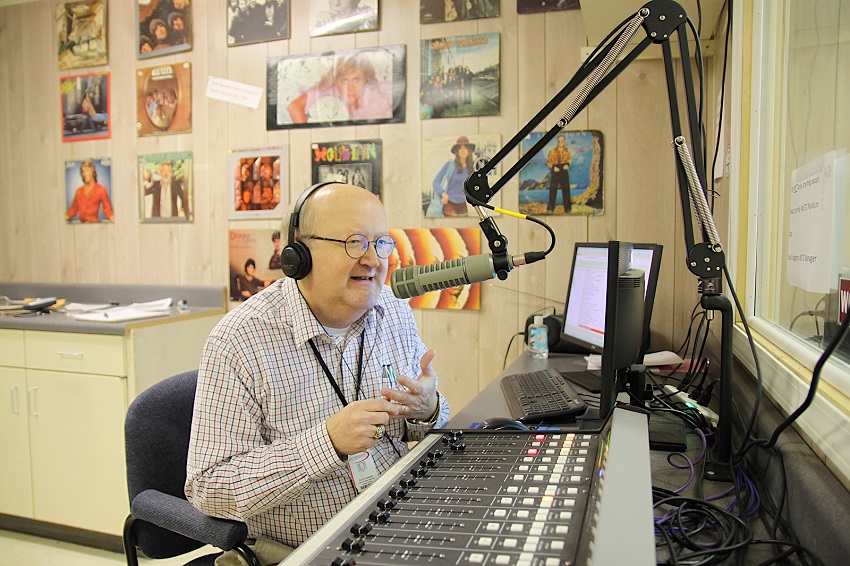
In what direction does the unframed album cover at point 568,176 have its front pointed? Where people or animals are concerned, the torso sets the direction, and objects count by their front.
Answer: toward the camera

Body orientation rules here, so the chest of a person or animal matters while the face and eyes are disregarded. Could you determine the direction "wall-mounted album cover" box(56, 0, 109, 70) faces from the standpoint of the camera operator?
facing the viewer

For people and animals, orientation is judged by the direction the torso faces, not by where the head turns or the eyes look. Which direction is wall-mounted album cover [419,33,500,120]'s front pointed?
toward the camera

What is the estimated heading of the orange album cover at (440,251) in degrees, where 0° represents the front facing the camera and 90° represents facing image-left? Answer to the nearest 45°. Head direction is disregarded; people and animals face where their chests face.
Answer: approximately 0°

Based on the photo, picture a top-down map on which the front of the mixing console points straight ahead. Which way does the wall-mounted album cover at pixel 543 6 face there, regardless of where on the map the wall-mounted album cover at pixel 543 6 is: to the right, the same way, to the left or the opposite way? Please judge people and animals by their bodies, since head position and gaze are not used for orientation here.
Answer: to the left

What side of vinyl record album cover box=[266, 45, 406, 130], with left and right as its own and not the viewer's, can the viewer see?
front

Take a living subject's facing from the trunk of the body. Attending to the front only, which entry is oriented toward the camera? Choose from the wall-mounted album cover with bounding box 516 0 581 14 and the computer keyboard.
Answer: the wall-mounted album cover

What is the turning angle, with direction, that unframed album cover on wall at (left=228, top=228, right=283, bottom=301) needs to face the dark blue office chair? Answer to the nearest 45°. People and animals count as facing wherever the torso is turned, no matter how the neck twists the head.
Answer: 0° — it already faces it

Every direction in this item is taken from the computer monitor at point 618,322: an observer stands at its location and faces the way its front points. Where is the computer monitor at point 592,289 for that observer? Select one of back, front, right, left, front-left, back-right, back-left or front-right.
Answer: right

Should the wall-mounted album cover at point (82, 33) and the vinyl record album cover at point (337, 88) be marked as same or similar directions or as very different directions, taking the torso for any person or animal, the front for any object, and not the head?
same or similar directions

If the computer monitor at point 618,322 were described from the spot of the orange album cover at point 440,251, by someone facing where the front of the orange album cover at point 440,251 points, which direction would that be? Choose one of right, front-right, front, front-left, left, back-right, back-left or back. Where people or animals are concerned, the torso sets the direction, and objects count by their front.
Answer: front

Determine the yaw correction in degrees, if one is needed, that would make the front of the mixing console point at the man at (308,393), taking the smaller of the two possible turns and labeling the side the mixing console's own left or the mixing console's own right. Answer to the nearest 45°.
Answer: approximately 45° to the mixing console's own right

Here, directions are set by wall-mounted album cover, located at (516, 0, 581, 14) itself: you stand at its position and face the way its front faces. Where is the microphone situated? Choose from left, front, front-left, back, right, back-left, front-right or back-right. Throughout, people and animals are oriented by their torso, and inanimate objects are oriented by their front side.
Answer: front

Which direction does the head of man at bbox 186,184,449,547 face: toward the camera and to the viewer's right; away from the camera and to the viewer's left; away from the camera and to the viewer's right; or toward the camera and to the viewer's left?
toward the camera and to the viewer's right
